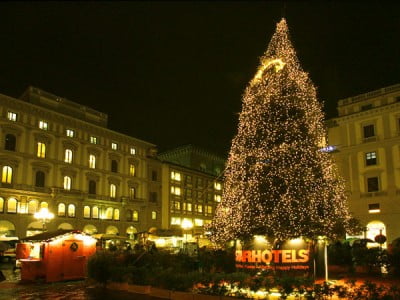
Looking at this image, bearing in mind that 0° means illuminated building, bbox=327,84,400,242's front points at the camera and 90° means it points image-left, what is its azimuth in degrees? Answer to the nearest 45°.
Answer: approximately 45°

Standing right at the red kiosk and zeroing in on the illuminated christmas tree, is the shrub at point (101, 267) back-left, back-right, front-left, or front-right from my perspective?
front-right

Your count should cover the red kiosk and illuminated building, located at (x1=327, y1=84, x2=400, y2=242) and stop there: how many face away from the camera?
0

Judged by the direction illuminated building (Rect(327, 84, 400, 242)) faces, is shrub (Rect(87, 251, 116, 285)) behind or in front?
in front

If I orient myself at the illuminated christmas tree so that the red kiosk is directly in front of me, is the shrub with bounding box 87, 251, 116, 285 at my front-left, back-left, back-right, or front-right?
front-left

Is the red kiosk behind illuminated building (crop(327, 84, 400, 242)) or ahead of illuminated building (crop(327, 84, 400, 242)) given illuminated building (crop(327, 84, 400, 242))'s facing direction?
ahead

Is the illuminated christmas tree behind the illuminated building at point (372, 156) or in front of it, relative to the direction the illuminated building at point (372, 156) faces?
in front

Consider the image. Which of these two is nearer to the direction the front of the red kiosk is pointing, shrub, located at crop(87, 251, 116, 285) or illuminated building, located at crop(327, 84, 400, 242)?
the shrub
